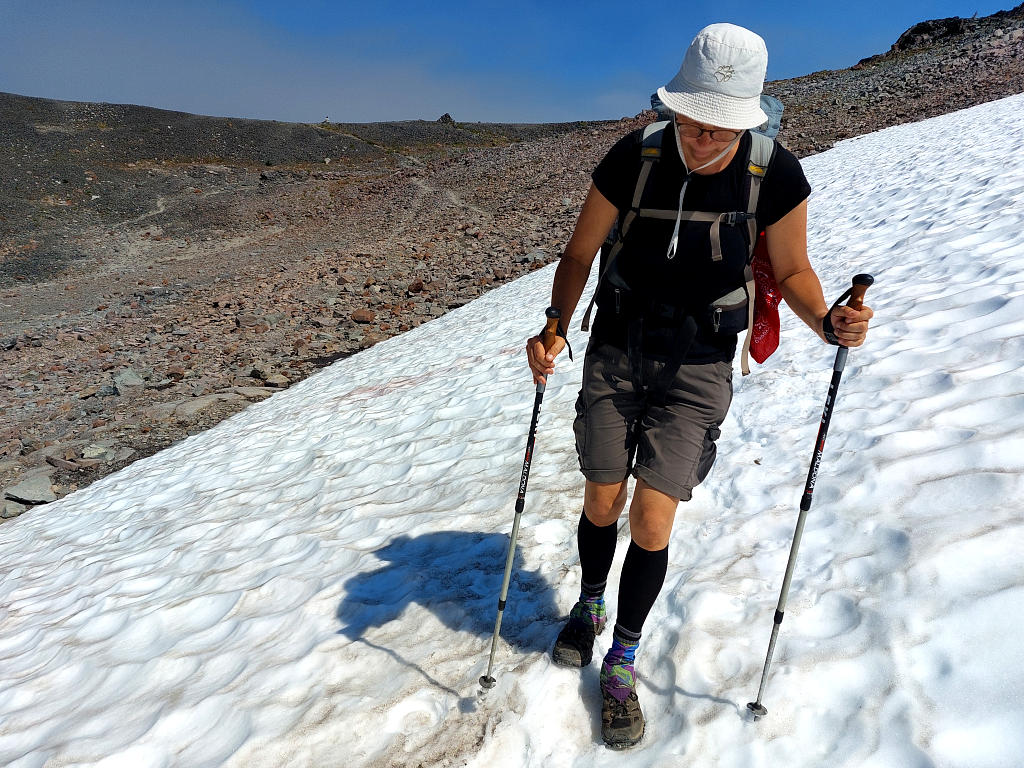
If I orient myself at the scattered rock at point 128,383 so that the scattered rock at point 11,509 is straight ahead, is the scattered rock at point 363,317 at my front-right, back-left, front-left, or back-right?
back-left

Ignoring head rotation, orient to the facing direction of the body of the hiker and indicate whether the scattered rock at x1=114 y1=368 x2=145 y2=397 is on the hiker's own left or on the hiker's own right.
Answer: on the hiker's own right

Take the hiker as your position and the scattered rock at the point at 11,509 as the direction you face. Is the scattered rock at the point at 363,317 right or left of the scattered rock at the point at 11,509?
right

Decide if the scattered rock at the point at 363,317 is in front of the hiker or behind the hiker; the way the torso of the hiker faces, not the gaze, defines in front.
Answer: behind

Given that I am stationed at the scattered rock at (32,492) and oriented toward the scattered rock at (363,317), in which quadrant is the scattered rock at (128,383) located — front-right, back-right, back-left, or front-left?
front-left

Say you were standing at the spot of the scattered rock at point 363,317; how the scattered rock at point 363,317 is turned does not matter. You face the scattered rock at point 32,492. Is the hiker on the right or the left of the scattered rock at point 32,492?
left

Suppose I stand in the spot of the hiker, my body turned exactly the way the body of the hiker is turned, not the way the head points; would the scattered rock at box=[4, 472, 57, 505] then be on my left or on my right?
on my right

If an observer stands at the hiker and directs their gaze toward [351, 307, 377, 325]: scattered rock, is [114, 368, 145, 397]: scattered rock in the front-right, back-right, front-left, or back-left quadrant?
front-left

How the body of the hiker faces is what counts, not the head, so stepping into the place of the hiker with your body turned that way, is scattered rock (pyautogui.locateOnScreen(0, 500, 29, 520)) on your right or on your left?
on your right

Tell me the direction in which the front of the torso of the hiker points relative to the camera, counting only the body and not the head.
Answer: toward the camera

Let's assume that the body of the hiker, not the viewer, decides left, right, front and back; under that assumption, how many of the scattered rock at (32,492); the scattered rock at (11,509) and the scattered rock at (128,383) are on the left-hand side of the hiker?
0
